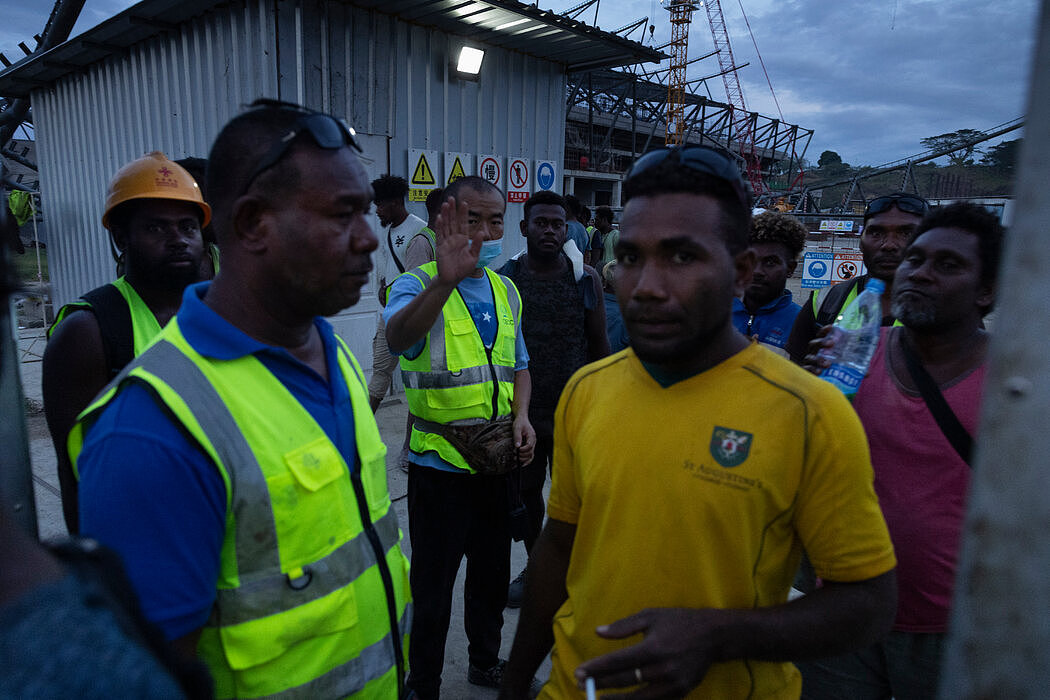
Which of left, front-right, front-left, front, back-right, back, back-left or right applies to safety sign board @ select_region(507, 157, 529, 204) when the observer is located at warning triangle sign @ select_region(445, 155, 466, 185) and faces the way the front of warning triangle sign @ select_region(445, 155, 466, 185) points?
left

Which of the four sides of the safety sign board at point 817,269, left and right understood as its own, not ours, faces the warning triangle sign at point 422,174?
right

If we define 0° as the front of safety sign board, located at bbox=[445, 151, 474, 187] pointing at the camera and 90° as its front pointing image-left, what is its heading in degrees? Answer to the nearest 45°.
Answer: approximately 315°

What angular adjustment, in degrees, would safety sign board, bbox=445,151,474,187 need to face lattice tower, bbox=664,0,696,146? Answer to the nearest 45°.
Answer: approximately 135° to its left

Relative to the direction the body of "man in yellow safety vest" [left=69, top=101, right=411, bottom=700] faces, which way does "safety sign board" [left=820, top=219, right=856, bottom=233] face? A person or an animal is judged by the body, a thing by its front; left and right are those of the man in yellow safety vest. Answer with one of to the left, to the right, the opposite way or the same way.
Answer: to the right

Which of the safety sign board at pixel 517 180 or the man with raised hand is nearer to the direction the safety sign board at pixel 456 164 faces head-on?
the man with raised hand

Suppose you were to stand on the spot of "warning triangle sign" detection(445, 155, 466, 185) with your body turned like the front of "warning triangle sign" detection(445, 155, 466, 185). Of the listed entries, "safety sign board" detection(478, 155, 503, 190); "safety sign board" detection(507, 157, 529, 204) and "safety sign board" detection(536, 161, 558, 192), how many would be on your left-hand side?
3

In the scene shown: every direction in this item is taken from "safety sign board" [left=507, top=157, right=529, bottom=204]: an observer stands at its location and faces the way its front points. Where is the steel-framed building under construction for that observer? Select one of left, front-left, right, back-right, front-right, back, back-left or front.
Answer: back-left

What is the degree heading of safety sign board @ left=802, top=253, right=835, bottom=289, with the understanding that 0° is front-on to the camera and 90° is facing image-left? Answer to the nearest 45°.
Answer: approximately 0°

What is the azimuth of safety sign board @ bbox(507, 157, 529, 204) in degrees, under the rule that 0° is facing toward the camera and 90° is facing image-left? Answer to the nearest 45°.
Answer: approximately 315°

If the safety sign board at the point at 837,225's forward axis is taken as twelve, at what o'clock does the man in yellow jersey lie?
The man in yellow jersey is roughly at 12 o'clock from the safety sign board.
